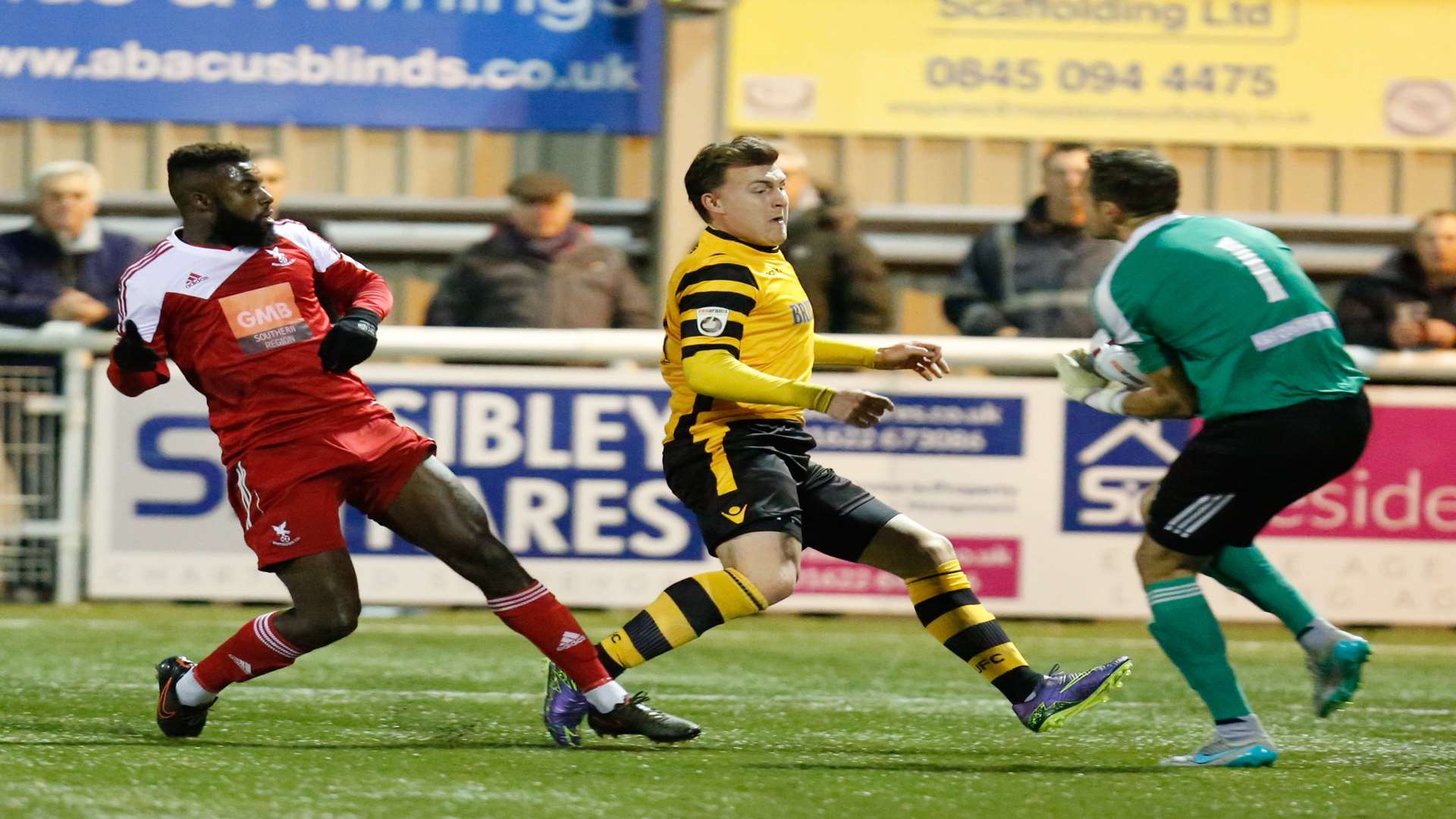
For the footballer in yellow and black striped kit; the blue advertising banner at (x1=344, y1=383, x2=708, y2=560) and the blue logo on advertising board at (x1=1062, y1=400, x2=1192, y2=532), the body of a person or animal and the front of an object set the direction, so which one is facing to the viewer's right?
the footballer in yellow and black striped kit

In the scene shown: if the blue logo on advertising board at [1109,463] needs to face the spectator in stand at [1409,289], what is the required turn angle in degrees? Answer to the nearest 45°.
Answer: approximately 135° to its left

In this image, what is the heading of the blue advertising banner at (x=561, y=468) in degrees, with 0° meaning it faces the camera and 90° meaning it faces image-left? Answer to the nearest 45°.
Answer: approximately 0°

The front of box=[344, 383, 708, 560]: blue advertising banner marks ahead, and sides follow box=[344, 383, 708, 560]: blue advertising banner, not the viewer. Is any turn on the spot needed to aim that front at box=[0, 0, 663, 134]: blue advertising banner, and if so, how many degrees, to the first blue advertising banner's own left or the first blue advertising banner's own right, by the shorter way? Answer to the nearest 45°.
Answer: approximately 135° to the first blue advertising banner's own right

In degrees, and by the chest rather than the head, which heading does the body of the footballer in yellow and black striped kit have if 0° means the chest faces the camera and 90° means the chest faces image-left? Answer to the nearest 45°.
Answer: approximately 270°

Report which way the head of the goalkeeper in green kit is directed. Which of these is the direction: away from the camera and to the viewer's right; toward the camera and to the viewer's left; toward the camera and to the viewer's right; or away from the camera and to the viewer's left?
away from the camera and to the viewer's left

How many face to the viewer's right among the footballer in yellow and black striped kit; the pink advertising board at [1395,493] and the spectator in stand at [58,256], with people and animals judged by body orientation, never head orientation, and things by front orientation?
1

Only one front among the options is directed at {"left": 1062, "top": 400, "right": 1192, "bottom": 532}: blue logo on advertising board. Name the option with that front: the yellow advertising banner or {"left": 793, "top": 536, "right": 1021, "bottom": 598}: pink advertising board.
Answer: the yellow advertising banner

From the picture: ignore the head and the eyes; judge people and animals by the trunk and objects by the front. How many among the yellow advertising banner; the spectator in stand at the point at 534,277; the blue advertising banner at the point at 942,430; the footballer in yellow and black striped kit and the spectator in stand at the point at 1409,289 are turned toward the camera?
4

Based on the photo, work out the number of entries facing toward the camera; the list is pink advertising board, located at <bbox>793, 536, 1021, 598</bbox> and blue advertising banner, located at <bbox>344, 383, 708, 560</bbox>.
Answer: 2
